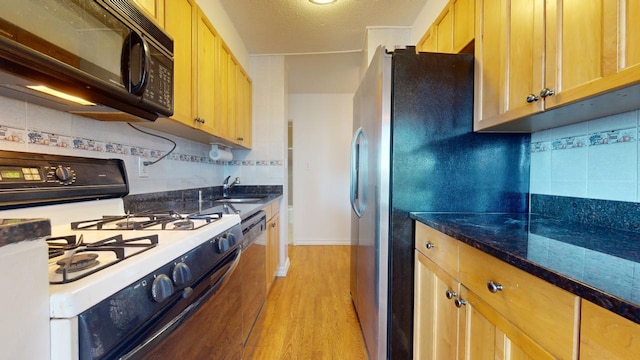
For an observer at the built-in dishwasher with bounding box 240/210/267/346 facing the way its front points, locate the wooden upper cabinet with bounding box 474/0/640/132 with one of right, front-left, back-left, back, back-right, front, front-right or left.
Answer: front-right

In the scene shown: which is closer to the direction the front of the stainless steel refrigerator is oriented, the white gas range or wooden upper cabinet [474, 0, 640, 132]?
the white gas range

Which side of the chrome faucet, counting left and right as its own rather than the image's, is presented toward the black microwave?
right

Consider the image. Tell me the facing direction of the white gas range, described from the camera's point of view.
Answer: facing the viewer and to the right of the viewer

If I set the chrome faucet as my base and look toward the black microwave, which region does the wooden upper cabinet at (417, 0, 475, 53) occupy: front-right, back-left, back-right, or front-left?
front-left

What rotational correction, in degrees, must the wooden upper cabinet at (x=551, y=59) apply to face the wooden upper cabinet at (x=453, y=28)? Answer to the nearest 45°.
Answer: approximately 90° to its right

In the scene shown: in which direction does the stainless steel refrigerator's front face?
to the viewer's left

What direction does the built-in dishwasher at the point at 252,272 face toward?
to the viewer's right

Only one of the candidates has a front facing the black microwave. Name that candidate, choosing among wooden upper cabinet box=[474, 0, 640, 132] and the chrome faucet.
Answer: the wooden upper cabinet

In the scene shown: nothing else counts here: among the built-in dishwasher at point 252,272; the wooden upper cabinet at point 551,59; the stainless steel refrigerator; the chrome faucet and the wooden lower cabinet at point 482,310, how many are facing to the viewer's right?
2

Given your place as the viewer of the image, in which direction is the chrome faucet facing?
facing to the right of the viewer
